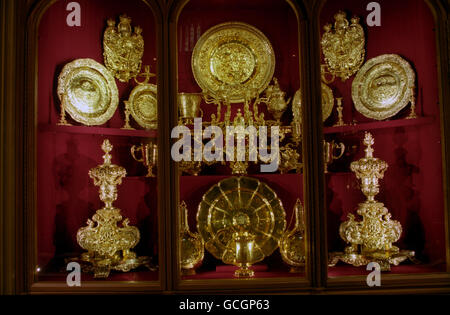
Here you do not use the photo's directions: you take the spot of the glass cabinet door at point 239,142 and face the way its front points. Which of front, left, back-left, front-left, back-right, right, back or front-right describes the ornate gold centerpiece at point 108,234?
right

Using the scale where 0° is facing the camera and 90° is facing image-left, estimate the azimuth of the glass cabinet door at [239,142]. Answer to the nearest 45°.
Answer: approximately 0°

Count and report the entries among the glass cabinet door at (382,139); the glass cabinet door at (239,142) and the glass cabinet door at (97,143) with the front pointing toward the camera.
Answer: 3

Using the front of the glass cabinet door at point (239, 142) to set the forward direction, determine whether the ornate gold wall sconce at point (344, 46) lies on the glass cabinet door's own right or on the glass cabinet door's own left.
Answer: on the glass cabinet door's own left

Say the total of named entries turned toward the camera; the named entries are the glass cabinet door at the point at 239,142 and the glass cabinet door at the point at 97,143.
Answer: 2

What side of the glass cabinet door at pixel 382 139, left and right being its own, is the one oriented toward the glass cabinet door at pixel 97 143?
right

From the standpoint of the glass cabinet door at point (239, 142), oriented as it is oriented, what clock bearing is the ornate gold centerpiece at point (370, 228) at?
The ornate gold centerpiece is roughly at 9 o'clock from the glass cabinet door.

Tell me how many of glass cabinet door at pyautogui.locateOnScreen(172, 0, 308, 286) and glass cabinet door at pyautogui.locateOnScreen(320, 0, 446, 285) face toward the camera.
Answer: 2

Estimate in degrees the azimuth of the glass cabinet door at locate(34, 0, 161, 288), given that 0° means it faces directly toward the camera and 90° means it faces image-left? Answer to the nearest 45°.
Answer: approximately 0°

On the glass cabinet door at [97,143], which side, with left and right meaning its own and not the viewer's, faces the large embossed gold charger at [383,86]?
left

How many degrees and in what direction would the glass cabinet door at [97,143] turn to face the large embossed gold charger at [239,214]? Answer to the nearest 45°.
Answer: approximately 90° to its left
